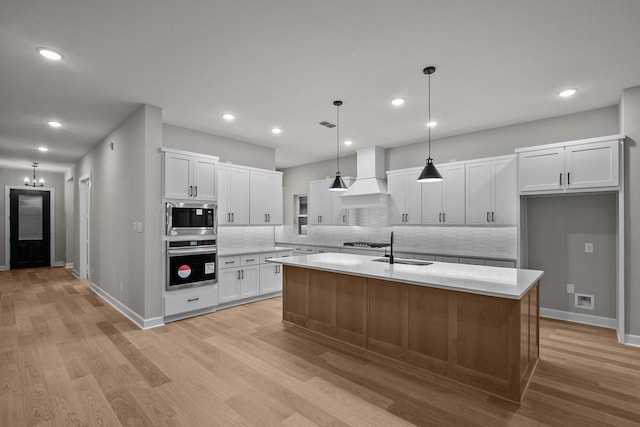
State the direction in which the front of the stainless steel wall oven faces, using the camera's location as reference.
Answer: facing the viewer and to the right of the viewer

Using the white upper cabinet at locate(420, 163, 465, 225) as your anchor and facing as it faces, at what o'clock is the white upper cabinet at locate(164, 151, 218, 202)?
the white upper cabinet at locate(164, 151, 218, 202) is roughly at 2 o'clock from the white upper cabinet at locate(420, 163, 465, 225).

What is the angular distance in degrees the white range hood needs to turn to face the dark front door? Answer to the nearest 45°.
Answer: approximately 45° to its right

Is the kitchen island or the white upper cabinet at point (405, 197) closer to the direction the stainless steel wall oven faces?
the kitchen island

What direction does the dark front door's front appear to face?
toward the camera

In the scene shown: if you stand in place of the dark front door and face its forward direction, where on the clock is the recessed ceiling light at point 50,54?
The recessed ceiling light is roughly at 12 o'clock from the dark front door.

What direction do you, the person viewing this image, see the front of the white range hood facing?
facing the viewer and to the left of the viewer

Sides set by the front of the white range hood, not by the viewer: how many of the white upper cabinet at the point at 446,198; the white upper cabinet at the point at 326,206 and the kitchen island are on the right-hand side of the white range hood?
1

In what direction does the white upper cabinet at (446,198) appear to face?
toward the camera

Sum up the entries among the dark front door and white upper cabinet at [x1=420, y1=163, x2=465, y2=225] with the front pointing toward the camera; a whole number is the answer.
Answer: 2

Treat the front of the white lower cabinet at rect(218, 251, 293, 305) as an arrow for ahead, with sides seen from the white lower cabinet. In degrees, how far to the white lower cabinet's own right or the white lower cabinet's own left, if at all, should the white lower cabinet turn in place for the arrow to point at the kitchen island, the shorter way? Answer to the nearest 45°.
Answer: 0° — it already faces it

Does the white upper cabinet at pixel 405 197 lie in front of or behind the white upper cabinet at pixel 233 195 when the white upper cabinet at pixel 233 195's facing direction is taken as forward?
in front

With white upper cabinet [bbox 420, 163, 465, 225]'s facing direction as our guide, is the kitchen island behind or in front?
in front

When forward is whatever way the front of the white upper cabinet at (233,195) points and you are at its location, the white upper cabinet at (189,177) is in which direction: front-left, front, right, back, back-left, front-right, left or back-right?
right

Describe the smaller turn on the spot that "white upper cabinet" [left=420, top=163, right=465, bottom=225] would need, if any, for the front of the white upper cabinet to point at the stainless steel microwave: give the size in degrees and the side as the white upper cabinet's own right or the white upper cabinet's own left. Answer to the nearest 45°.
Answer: approximately 45° to the white upper cabinet's own right
